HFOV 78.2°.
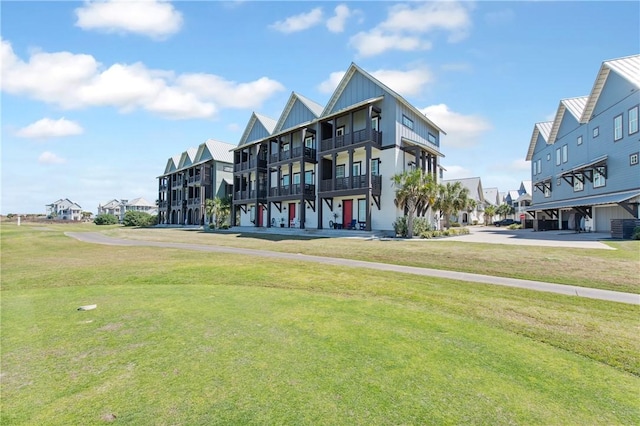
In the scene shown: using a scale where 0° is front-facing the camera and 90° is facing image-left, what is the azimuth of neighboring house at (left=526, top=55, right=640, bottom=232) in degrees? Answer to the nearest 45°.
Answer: approximately 45°

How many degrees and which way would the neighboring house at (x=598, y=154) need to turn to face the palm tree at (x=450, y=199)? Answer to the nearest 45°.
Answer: approximately 45° to its right

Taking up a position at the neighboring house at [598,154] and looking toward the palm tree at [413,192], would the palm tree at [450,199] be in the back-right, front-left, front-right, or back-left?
front-right

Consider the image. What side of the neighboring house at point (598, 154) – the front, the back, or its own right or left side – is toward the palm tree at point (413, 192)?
front

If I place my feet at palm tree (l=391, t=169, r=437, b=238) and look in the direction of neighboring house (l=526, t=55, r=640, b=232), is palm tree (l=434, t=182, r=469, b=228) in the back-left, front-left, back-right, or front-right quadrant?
front-left

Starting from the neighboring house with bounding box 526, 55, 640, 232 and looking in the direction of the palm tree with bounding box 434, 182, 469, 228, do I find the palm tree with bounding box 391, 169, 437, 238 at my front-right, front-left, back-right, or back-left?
front-left
